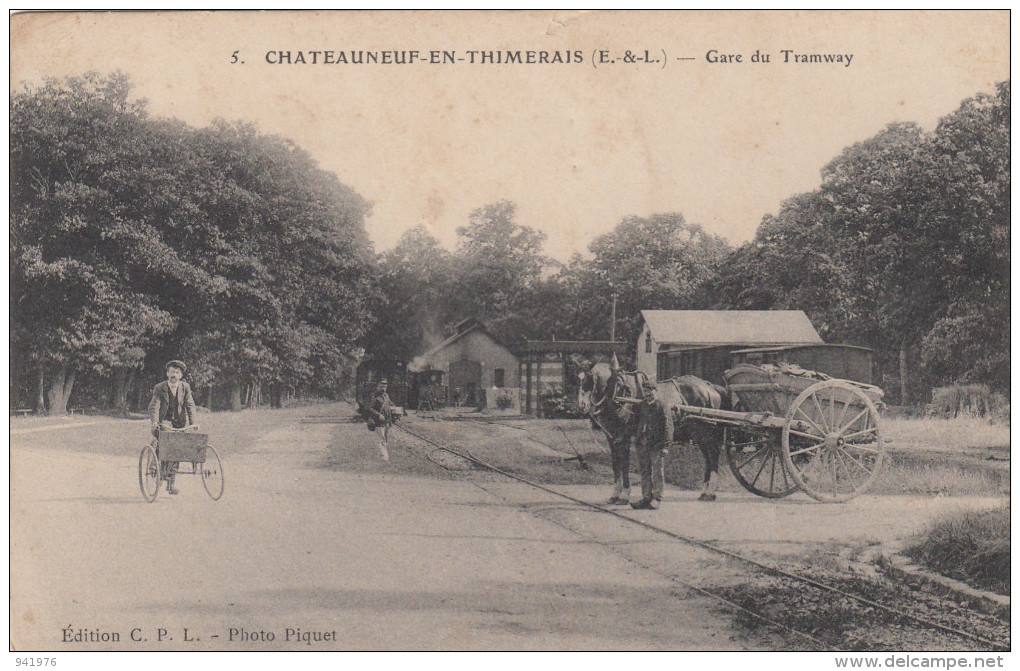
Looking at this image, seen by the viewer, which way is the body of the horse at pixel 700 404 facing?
to the viewer's left

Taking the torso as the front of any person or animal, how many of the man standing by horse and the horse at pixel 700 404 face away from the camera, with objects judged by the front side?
0

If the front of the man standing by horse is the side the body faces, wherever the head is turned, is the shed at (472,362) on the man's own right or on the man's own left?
on the man's own right
